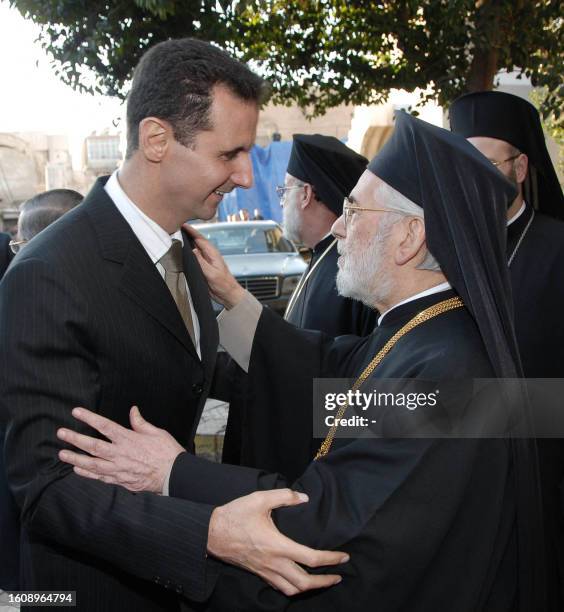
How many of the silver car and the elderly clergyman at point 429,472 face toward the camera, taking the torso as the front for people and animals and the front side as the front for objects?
1

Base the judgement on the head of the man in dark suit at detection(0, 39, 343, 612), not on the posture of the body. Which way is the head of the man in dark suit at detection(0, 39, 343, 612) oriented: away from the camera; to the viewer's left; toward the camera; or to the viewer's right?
to the viewer's right

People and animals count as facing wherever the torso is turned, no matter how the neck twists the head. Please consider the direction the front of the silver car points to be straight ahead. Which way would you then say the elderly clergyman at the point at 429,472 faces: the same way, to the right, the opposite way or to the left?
to the right

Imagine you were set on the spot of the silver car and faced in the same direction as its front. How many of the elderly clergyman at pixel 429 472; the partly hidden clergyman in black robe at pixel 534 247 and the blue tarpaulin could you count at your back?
1

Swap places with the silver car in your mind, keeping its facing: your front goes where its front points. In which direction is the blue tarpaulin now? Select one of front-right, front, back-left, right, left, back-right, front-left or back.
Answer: back

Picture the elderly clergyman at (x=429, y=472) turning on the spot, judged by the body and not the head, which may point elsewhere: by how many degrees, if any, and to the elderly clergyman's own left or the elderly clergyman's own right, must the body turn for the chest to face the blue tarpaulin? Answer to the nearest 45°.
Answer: approximately 90° to the elderly clergyman's own right

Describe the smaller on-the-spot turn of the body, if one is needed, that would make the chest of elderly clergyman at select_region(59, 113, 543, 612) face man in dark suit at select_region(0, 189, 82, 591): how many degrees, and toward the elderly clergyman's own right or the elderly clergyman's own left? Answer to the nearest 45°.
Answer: approximately 45° to the elderly clergyman's own right

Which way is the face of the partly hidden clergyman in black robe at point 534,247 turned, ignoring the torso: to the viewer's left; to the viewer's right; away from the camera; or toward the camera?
to the viewer's left

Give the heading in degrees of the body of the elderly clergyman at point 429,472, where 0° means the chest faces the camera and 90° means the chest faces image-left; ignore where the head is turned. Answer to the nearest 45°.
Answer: approximately 90°

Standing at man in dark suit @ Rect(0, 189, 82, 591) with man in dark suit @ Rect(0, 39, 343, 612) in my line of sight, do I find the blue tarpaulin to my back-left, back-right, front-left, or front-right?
back-left

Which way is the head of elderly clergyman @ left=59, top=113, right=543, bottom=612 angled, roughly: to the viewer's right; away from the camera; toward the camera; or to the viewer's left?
to the viewer's left

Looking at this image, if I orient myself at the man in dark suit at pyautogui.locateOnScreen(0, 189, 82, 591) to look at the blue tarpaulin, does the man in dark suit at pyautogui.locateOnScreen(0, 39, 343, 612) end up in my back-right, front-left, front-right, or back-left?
back-right

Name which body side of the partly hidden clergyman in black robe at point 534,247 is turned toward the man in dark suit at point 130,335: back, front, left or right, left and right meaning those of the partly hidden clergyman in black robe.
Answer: front
